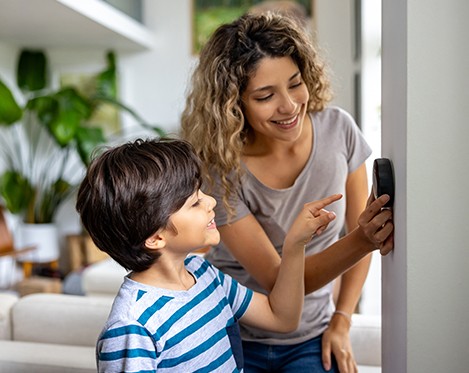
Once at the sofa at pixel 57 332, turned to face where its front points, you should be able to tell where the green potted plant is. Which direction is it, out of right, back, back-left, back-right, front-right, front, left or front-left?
back

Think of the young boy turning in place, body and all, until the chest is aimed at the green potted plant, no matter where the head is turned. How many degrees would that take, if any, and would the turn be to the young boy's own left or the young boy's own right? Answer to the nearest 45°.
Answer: approximately 135° to the young boy's own left

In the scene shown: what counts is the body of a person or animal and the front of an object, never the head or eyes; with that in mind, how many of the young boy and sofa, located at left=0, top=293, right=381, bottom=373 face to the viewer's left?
0

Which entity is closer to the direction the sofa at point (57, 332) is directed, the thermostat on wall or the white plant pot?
the thermostat on wall

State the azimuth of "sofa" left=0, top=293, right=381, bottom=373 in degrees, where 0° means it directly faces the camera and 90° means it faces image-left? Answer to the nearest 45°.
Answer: approximately 0°

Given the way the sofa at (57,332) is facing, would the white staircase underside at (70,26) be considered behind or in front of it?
behind

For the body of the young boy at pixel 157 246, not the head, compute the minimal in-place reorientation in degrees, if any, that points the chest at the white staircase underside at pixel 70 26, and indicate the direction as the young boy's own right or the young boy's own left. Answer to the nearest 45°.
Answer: approximately 135° to the young boy's own left

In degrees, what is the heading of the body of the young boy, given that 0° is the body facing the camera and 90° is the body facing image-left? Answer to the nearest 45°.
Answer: approximately 315°

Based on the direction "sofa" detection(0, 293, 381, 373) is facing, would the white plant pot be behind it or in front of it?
behind

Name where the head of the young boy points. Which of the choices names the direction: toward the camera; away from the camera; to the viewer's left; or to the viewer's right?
to the viewer's right

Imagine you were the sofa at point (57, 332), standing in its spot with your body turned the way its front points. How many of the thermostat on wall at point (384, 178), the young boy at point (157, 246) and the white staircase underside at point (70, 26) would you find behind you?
1
